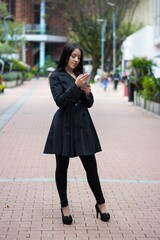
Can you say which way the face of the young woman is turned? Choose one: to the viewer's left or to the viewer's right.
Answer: to the viewer's right

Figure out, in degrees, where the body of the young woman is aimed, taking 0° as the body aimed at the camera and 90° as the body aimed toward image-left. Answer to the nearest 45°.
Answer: approximately 315°

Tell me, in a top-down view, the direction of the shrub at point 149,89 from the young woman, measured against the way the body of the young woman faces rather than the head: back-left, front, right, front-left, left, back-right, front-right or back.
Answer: back-left

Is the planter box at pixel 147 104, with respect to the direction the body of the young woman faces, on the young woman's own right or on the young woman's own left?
on the young woman's own left
